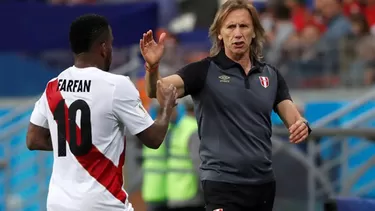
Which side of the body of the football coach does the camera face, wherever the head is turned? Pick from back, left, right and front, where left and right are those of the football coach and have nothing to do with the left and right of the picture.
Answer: front

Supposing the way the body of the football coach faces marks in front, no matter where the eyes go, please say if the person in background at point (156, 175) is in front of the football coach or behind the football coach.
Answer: behind

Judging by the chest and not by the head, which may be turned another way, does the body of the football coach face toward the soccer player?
no

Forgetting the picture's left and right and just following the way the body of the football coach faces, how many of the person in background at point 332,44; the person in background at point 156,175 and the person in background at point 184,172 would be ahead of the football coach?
0

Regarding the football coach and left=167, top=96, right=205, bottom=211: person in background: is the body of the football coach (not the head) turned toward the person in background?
no

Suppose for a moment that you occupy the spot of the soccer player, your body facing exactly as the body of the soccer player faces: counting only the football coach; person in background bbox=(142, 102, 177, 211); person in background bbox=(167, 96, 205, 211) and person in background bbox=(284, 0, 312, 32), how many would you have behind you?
0

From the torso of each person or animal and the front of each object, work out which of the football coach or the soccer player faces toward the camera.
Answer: the football coach

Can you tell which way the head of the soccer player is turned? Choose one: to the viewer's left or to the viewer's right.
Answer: to the viewer's right

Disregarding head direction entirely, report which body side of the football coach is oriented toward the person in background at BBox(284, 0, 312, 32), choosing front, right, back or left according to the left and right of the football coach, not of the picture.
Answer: back

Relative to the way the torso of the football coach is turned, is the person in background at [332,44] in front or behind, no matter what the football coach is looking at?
behind

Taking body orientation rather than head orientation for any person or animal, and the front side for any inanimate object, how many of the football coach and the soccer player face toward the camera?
1

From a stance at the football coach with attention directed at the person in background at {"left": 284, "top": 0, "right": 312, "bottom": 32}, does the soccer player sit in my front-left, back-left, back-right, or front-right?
back-left
